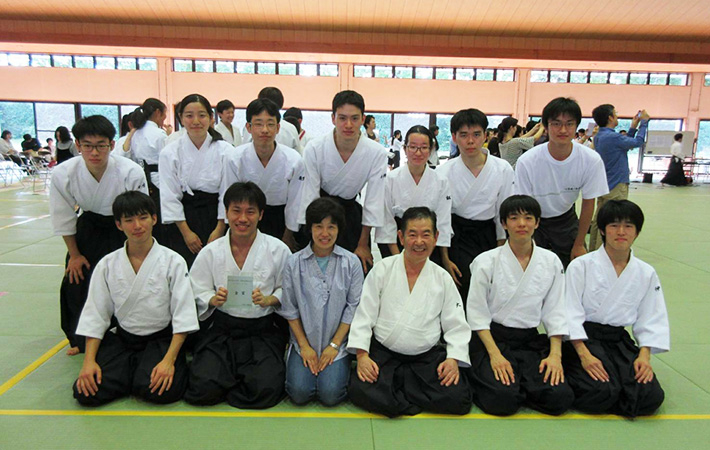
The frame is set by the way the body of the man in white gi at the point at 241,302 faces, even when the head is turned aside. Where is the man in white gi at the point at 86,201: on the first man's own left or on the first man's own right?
on the first man's own right

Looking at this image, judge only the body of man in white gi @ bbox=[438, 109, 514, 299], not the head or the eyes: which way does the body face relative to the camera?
toward the camera

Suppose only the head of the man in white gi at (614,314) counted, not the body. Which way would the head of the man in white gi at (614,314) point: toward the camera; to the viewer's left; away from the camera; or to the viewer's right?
toward the camera

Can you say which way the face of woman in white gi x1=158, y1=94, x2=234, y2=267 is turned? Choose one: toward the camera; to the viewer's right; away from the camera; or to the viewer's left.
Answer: toward the camera

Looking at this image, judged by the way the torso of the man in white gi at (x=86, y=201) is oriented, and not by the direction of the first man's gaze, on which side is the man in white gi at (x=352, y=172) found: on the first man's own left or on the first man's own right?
on the first man's own left

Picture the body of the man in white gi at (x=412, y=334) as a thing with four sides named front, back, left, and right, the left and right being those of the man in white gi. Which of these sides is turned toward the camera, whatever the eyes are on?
front

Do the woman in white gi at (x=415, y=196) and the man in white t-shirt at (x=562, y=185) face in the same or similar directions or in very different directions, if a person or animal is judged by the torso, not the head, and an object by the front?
same or similar directions

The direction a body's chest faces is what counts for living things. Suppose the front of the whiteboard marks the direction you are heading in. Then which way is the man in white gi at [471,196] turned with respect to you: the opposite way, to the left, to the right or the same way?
the same way

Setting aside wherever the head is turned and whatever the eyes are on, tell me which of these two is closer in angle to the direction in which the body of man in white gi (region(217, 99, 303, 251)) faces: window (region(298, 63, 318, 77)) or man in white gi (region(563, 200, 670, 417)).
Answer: the man in white gi

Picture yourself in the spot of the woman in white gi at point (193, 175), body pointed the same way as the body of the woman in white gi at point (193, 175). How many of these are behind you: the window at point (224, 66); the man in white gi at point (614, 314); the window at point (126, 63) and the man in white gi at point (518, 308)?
2

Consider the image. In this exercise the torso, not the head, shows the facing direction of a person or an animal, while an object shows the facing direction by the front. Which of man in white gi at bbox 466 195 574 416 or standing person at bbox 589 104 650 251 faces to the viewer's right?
the standing person

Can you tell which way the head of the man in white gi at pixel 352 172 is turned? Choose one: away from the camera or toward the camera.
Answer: toward the camera

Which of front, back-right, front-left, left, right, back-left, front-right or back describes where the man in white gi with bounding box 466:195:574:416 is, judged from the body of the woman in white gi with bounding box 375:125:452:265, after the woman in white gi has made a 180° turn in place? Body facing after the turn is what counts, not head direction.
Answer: back-right

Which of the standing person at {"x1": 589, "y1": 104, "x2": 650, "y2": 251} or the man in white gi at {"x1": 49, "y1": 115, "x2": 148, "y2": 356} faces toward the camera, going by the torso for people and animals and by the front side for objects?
the man in white gi

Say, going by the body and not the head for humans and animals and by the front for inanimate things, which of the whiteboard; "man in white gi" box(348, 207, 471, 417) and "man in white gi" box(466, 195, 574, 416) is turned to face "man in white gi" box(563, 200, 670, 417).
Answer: the whiteboard

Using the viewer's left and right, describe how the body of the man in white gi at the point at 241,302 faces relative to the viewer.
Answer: facing the viewer

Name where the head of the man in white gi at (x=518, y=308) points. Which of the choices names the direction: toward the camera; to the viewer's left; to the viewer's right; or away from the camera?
toward the camera

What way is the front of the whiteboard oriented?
toward the camera
